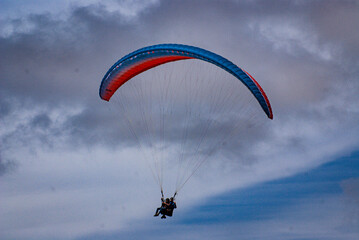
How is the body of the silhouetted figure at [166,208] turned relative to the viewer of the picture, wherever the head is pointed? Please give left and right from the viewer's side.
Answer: facing the viewer and to the left of the viewer
